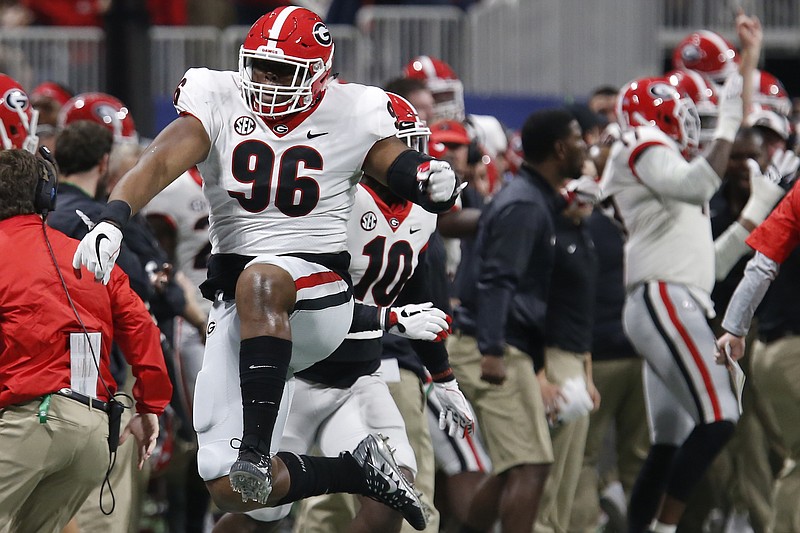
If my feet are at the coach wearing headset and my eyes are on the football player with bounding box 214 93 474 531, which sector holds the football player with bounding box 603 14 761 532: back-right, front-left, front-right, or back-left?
front-left

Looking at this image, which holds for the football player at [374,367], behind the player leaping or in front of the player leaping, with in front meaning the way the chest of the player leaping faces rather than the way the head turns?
behind

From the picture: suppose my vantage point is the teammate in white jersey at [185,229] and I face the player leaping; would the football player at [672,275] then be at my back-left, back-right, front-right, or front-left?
front-left

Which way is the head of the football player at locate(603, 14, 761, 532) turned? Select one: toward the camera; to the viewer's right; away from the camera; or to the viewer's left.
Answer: to the viewer's right

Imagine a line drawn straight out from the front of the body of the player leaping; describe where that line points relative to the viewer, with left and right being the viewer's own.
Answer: facing the viewer

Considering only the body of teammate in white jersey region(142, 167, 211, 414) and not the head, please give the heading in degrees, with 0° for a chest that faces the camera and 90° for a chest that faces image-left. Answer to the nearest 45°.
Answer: approximately 315°

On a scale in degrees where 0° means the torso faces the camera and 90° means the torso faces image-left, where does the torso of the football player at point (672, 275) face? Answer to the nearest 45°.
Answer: approximately 270°

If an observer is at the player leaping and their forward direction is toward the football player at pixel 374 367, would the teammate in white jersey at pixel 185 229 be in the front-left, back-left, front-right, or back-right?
front-left
